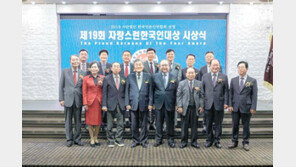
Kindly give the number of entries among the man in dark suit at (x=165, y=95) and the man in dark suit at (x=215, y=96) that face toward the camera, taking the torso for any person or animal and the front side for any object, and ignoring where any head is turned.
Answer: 2

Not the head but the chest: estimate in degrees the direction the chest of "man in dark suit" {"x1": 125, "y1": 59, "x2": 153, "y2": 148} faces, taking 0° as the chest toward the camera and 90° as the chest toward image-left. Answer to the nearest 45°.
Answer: approximately 0°

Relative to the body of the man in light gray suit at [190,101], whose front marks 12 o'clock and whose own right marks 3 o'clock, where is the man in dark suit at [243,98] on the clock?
The man in dark suit is roughly at 9 o'clock from the man in light gray suit.

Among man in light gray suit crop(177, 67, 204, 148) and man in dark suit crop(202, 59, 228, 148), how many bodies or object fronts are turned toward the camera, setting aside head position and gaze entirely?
2

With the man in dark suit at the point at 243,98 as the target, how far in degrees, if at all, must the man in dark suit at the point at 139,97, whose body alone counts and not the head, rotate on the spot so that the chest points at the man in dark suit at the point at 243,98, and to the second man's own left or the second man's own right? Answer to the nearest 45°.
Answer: approximately 90° to the second man's own left

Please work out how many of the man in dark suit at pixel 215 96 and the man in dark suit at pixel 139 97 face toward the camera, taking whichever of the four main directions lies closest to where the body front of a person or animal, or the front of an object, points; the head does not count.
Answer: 2

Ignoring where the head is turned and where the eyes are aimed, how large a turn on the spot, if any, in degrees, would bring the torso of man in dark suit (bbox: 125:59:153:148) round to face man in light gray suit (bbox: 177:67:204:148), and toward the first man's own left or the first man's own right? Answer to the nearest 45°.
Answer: approximately 90° to the first man's own left
